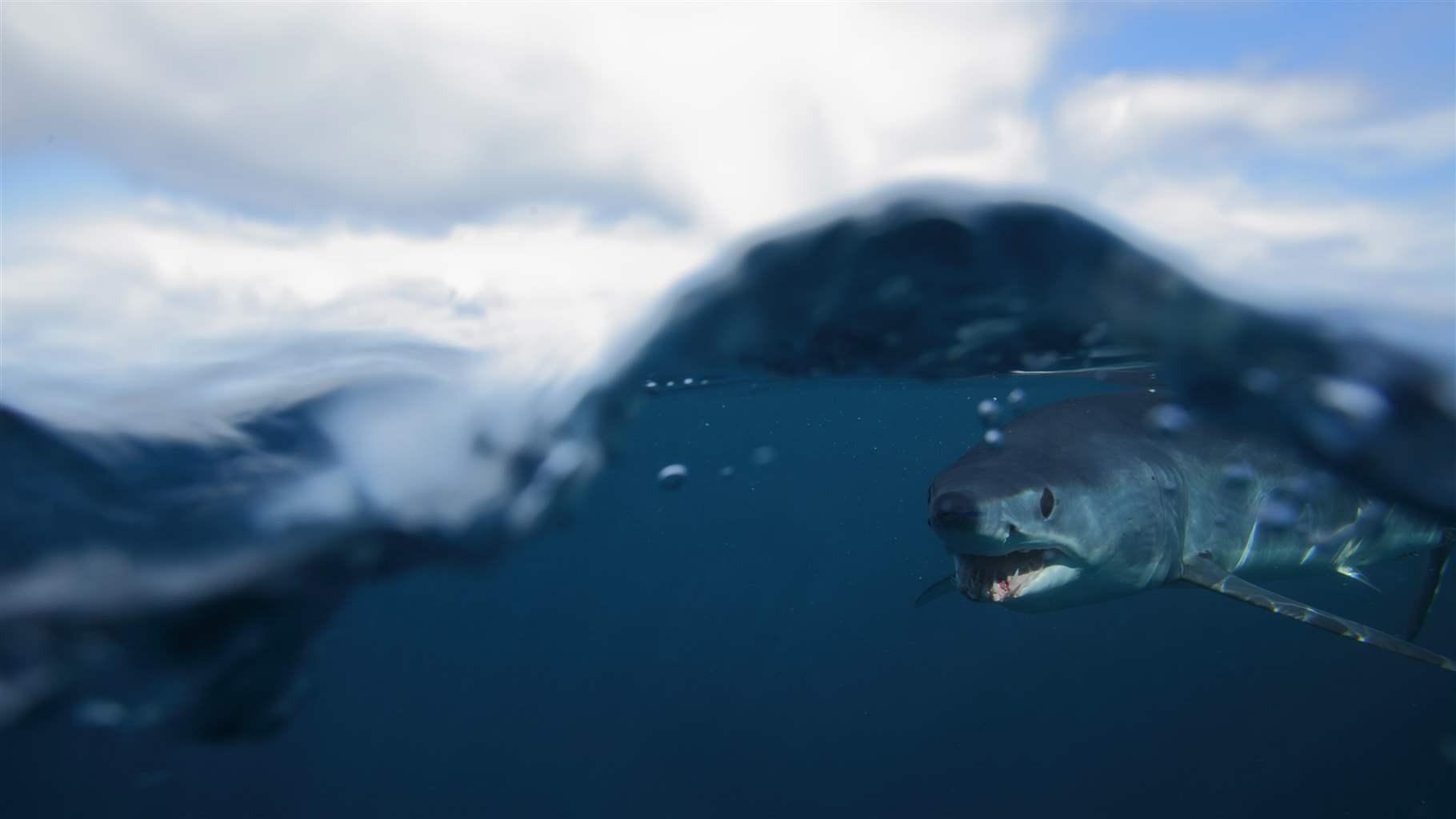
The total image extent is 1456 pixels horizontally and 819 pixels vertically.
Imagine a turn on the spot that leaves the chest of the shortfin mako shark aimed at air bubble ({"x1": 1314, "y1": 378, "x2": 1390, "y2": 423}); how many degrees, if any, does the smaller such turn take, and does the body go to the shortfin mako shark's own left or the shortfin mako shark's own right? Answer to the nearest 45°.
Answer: approximately 180°

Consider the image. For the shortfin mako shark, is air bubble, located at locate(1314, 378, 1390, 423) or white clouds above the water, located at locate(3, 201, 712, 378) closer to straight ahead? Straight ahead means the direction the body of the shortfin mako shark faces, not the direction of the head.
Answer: the white clouds above the water

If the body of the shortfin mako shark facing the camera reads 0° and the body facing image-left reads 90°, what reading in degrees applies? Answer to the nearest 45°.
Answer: approximately 45°
